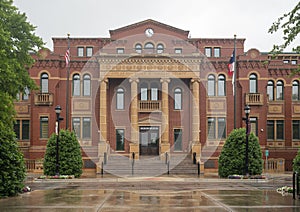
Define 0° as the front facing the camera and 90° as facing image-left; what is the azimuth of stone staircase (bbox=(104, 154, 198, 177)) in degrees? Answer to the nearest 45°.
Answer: approximately 0°

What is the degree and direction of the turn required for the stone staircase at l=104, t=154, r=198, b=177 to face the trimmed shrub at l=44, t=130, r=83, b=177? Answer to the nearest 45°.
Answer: approximately 45° to its right

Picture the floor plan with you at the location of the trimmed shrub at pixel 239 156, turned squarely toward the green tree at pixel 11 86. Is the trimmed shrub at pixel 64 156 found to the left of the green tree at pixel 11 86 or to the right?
right

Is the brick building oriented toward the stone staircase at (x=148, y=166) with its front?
yes

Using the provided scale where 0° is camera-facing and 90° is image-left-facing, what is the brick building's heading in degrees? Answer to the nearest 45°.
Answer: approximately 0°

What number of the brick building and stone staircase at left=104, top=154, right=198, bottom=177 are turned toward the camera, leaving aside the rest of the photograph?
2
